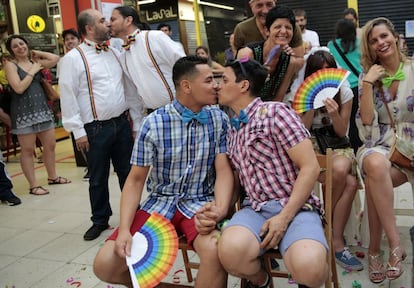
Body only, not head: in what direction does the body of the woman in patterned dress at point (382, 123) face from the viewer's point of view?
toward the camera

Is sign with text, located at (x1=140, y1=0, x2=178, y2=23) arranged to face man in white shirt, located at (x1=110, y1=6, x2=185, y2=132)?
yes

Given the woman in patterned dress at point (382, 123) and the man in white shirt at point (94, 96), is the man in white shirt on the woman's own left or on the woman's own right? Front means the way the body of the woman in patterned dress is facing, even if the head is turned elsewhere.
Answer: on the woman's own right

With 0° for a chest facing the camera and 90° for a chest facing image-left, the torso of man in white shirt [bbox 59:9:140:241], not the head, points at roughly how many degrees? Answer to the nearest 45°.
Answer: approximately 315°

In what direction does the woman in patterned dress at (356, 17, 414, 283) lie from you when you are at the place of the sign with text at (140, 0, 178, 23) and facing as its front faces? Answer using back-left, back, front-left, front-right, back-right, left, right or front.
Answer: front

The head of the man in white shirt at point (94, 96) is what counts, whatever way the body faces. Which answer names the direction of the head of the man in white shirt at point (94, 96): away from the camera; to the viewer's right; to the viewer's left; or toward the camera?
to the viewer's right

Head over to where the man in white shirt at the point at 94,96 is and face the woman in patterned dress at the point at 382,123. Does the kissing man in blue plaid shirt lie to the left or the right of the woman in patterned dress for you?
right

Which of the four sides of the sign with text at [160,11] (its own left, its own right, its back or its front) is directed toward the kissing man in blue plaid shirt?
front

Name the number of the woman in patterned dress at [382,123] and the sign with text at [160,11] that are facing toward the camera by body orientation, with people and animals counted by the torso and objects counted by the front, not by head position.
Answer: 2

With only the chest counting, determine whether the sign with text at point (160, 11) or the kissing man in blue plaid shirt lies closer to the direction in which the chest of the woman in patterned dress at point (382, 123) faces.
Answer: the kissing man in blue plaid shirt

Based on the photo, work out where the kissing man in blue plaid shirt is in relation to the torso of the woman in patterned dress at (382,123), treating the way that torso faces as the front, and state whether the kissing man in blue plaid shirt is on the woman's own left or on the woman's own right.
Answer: on the woman's own right

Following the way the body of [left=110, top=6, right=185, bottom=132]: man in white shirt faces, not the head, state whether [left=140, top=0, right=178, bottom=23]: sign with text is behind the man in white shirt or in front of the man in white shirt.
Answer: behind

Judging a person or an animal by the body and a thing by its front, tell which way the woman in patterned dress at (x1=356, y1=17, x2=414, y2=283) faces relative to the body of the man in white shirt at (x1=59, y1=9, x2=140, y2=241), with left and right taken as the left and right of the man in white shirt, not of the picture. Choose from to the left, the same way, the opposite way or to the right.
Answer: to the right

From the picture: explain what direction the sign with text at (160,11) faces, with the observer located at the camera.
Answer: facing the viewer
